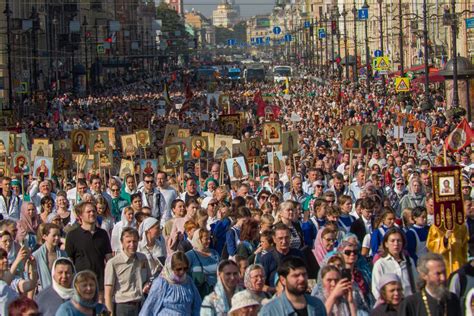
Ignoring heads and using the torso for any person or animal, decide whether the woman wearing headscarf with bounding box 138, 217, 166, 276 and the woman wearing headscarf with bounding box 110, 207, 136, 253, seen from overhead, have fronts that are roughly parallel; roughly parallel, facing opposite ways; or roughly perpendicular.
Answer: roughly parallel

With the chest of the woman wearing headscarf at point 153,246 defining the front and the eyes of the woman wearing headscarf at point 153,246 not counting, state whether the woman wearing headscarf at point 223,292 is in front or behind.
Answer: in front

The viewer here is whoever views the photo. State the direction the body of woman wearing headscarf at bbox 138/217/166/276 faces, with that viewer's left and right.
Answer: facing the viewer and to the right of the viewer

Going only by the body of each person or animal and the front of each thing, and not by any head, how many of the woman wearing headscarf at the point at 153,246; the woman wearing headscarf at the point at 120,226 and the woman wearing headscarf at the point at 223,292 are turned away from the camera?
0

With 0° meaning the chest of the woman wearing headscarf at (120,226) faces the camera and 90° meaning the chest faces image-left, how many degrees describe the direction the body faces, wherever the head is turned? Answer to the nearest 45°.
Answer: approximately 315°

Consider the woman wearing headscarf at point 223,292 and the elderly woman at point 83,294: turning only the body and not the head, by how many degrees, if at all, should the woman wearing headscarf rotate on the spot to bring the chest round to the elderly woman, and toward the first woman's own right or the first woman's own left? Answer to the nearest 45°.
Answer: approximately 90° to the first woman's own right

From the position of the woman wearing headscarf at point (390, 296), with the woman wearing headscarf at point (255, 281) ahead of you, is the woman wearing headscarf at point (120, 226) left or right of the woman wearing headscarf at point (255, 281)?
right

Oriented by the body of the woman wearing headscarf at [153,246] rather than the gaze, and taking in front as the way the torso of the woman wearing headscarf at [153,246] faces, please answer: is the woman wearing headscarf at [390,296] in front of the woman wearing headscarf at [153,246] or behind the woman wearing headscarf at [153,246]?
in front

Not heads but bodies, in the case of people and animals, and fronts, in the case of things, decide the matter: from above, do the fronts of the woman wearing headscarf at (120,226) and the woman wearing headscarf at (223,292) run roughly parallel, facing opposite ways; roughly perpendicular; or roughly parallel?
roughly parallel

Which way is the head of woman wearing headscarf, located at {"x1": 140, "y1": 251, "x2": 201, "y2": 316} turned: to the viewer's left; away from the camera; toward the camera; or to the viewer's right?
toward the camera

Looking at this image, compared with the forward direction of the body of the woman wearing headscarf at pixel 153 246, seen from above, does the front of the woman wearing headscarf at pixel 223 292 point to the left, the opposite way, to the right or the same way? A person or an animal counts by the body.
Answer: the same way

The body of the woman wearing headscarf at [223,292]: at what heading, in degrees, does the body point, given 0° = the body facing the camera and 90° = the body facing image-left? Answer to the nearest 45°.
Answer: approximately 315°
